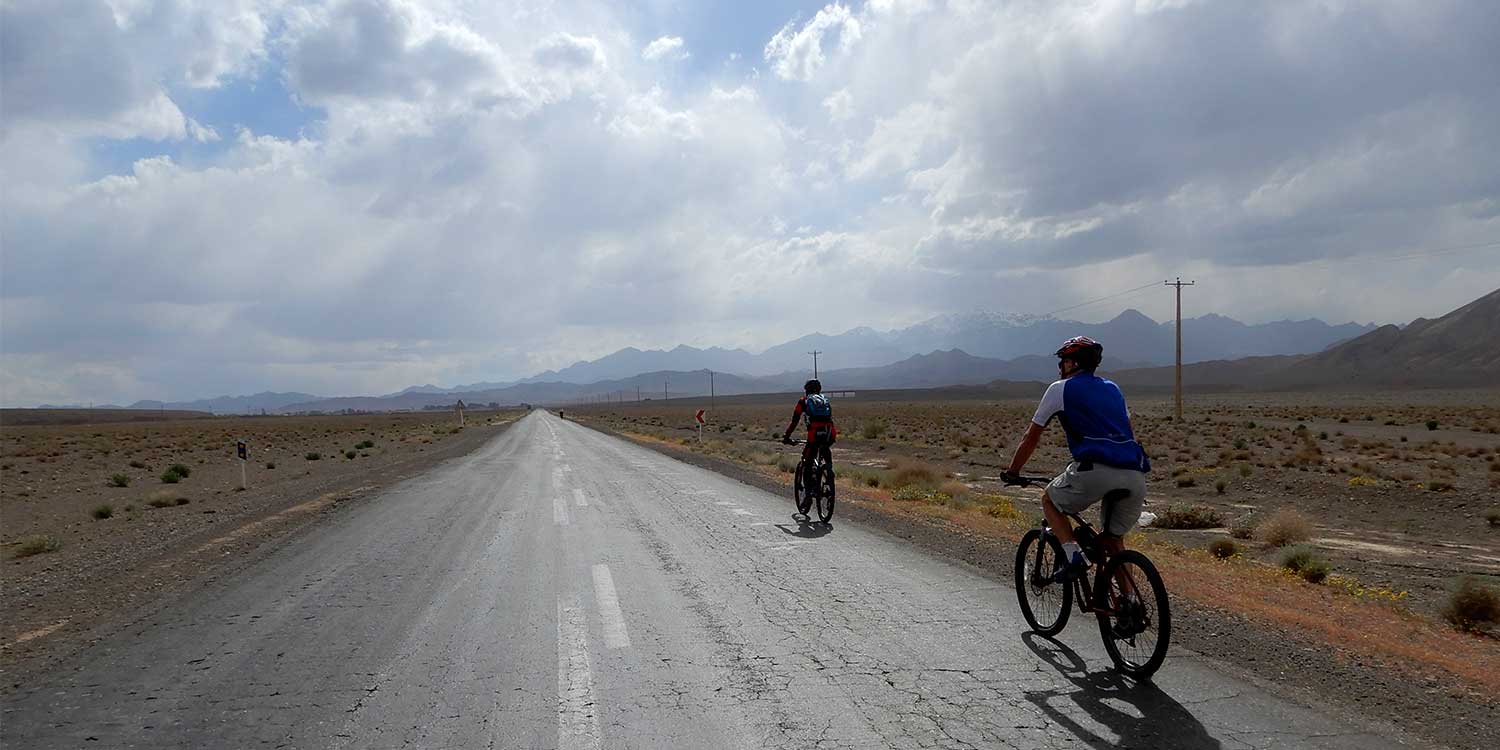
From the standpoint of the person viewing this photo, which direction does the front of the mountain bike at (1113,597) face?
facing away from the viewer and to the left of the viewer

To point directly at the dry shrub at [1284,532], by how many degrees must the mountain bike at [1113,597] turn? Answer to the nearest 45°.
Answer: approximately 45° to its right

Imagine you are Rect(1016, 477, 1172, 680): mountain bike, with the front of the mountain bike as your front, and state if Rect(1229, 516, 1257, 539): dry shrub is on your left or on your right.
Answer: on your right

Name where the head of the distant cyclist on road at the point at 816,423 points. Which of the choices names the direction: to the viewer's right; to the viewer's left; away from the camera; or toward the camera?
away from the camera

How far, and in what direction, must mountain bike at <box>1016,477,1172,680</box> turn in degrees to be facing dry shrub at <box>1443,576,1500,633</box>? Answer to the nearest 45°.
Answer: approximately 90° to its right

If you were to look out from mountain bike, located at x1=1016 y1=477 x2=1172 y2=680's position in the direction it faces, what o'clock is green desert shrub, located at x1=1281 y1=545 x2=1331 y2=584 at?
The green desert shrub is roughly at 2 o'clock from the mountain bike.

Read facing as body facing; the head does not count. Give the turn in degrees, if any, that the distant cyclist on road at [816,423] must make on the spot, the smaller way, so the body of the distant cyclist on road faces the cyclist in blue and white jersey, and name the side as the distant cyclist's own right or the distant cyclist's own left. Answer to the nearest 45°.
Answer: approximately 135° to the distant cyclist's own left

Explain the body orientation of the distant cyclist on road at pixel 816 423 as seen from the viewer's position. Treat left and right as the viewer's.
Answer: facing away from the viewer and to the left of the viewer

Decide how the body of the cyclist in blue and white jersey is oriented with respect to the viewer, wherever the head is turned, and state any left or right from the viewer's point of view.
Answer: facing away from the viewer and to the left of the viewer

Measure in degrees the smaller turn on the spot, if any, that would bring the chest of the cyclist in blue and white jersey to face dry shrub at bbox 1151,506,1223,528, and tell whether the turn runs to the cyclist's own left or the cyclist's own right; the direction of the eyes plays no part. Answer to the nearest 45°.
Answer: approximately 45° to the cyclist's own right
